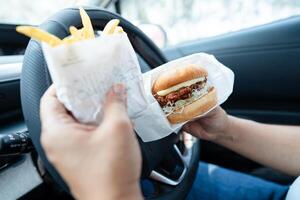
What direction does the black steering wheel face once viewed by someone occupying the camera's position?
facing the viewer and to the right of the viewer
